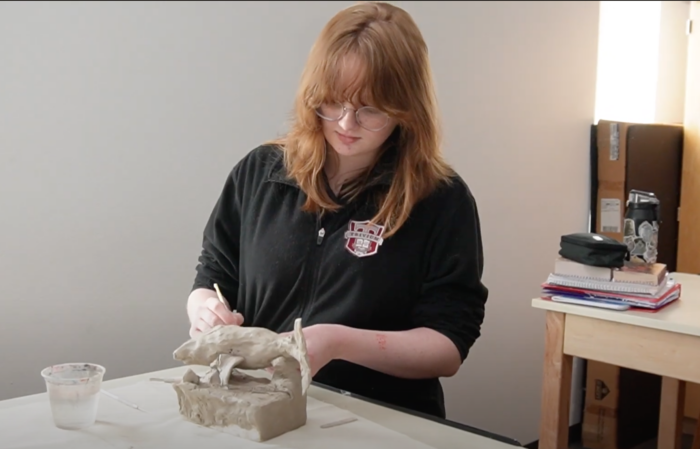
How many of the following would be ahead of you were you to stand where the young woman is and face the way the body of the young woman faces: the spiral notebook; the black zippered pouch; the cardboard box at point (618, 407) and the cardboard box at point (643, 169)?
0

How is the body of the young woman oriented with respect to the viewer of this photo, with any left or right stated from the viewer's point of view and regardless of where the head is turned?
facing the viewer and to the left of the viewer

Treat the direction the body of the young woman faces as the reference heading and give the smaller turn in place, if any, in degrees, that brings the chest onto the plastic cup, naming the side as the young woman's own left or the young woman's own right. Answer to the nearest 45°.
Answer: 0° — they already face it

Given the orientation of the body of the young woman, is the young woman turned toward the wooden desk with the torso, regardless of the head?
no

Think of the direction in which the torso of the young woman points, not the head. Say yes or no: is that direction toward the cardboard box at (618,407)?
no

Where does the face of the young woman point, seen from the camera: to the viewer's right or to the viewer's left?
to the viewer's left

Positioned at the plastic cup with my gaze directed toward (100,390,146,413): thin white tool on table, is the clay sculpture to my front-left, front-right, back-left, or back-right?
front-right

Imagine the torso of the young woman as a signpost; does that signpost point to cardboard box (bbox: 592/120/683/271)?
no

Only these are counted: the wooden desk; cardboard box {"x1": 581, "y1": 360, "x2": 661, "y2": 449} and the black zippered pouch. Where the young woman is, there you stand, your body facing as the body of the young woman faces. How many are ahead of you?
0

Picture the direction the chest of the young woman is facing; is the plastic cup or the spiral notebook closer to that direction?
the plastic cup
